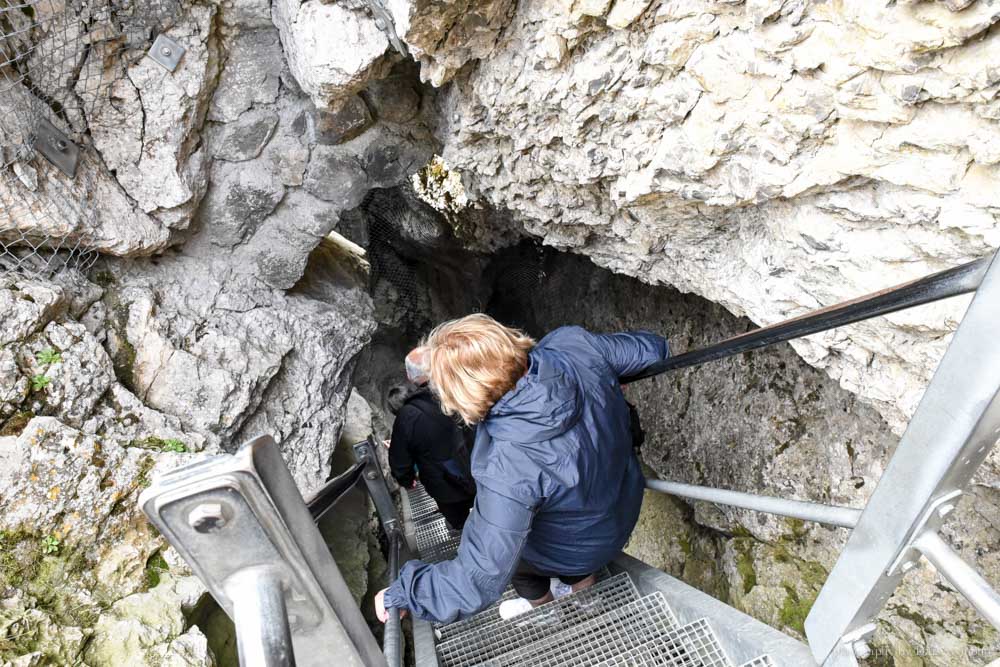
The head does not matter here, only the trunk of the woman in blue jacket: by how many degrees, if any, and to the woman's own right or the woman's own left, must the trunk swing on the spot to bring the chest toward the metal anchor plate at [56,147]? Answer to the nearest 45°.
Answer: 0° — they already face it

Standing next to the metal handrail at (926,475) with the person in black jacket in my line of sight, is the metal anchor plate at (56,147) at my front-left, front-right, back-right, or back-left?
front-left

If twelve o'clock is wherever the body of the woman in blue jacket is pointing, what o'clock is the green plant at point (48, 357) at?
The green plant is roughly at 11 o'clock from the woman in blue jacket.

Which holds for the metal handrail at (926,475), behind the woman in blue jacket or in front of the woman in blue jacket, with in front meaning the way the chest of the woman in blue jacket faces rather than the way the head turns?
behind

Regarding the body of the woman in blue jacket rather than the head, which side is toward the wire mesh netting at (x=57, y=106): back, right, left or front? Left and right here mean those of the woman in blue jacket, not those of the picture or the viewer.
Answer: front

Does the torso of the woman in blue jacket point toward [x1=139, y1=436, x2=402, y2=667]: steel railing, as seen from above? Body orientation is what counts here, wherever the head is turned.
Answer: no

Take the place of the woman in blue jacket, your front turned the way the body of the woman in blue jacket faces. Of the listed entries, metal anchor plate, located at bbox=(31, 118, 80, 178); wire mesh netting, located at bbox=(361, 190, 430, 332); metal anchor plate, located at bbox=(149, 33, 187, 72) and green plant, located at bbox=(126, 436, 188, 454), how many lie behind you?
0

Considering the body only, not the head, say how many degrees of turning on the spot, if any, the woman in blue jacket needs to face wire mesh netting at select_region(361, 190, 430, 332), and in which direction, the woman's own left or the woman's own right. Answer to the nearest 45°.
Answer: approximately 45° to the woman's own right

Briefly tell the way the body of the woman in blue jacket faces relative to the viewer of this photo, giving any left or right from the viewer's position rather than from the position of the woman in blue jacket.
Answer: facing away from the viewer and to the left of the viewer

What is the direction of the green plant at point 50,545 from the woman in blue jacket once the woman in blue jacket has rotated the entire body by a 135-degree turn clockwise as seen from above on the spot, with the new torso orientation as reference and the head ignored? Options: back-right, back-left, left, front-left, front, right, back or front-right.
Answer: back

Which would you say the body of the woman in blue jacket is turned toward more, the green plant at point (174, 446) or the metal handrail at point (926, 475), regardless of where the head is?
the green plant

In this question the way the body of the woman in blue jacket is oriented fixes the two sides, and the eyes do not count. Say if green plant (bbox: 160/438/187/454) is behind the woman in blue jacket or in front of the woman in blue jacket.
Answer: in front
